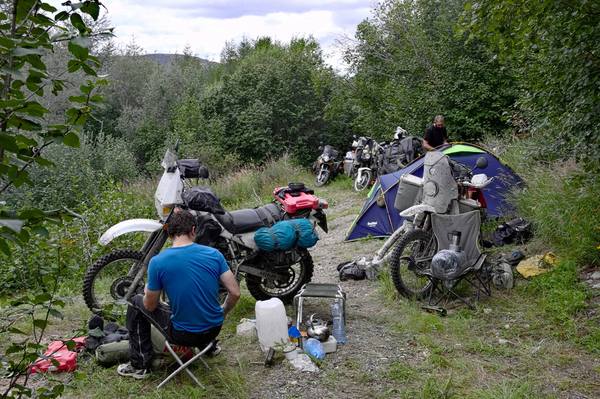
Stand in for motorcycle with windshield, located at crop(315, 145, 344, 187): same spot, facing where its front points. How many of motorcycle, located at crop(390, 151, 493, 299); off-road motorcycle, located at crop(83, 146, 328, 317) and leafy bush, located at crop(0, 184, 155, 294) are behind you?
0

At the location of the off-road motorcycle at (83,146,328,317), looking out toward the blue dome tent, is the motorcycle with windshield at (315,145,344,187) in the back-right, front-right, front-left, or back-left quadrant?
front-left

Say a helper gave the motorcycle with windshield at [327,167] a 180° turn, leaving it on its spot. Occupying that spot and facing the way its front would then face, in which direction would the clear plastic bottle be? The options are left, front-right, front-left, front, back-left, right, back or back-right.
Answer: back-right

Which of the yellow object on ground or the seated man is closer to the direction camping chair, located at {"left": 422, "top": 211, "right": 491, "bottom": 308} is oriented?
the seated man

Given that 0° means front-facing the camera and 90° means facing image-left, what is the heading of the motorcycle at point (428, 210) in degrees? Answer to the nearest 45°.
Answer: approximately 45°

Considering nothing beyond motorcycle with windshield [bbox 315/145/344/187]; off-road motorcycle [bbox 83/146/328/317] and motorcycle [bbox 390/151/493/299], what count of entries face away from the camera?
0

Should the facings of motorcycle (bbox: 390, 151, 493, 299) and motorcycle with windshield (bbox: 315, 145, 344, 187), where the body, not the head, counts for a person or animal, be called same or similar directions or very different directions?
same or similar directions

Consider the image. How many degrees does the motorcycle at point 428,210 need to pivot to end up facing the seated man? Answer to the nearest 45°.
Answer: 0° — it already faces them

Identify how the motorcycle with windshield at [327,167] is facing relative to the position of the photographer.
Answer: facing the viewer and to the left of the viewer

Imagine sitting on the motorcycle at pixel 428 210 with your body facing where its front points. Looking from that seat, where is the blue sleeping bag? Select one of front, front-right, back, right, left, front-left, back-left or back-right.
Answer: front

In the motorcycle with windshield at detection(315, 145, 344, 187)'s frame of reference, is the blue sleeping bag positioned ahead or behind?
ahead

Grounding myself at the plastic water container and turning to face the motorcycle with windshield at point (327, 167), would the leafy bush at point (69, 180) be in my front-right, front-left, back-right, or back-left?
front-left

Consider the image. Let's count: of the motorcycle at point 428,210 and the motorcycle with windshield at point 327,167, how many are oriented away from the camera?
0
